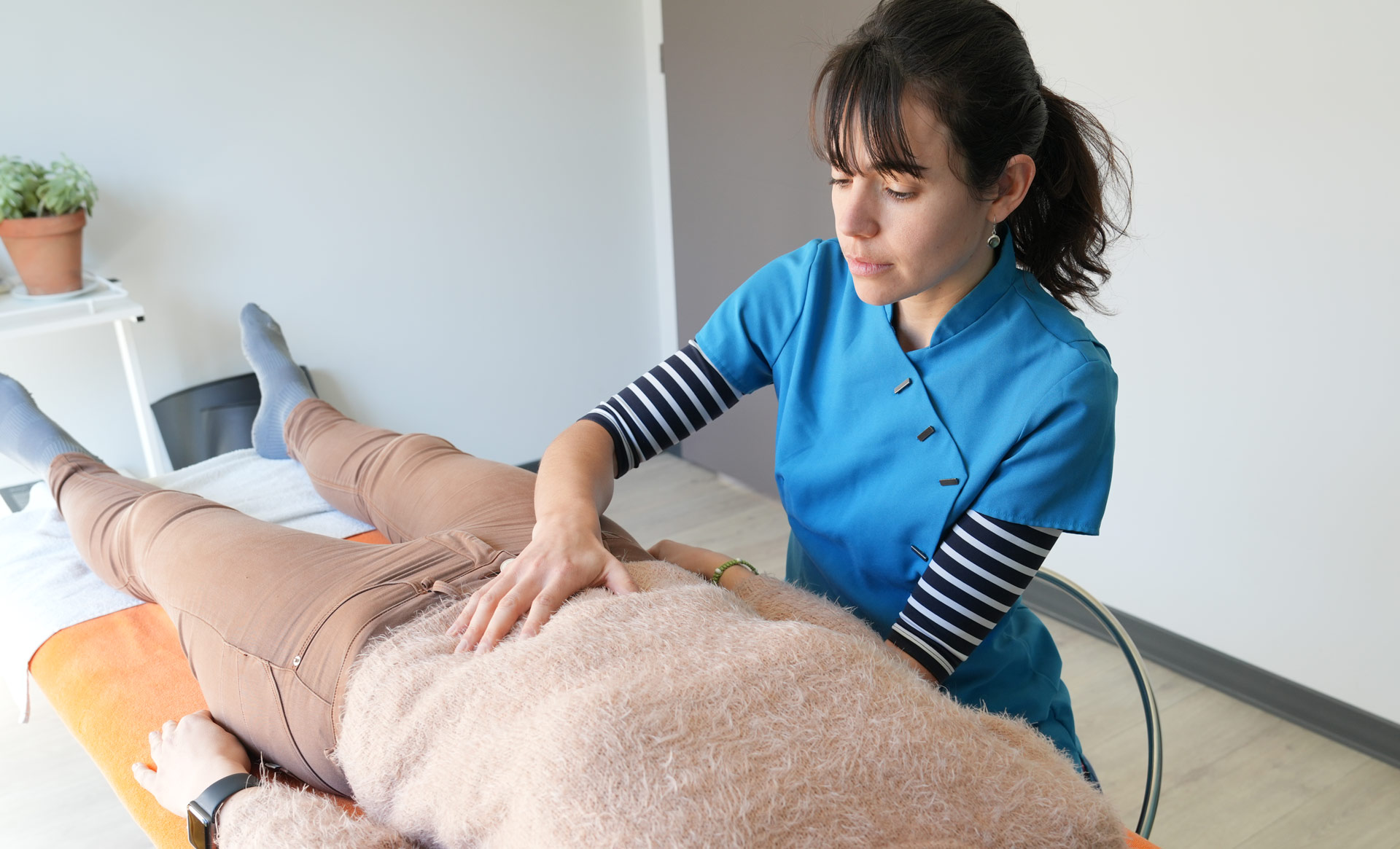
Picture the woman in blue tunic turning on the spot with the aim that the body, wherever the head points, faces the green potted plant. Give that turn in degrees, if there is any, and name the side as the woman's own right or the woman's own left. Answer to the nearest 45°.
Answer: approximately 90° to the woman's own right

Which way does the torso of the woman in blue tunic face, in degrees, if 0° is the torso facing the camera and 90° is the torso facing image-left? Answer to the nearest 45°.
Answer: approximately 45°

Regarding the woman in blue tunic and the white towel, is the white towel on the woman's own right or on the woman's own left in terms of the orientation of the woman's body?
on the woman's own right

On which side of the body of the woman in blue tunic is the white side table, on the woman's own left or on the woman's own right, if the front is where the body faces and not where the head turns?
on the woman's own right
